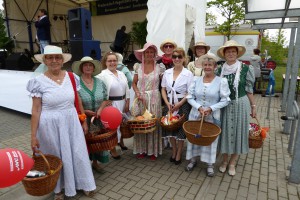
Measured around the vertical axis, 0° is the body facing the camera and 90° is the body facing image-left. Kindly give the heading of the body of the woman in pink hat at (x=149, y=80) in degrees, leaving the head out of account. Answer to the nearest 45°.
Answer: approximately 0°

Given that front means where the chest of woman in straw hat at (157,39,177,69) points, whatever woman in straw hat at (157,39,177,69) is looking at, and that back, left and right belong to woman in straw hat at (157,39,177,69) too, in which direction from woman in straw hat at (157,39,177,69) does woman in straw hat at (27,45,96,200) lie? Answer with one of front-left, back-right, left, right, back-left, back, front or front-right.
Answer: front-right

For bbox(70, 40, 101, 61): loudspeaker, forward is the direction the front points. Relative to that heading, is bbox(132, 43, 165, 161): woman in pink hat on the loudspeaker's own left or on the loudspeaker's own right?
on the loudspeaker's own left

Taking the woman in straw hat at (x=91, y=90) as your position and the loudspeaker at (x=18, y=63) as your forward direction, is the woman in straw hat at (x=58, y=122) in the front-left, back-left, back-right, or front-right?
back-left

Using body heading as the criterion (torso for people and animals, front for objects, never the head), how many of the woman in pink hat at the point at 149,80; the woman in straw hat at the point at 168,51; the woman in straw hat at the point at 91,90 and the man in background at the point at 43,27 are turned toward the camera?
3

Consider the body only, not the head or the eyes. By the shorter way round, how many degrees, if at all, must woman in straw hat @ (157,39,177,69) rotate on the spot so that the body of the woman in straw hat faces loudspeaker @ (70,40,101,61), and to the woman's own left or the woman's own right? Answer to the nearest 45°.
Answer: approximately 135° to the woman's own right

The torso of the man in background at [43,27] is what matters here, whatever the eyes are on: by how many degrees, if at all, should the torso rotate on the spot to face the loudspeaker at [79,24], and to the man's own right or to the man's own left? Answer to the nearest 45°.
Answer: approximately 135° to the man's own left

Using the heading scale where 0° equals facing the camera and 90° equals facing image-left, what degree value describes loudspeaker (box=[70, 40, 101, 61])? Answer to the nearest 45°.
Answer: approximately 45°
